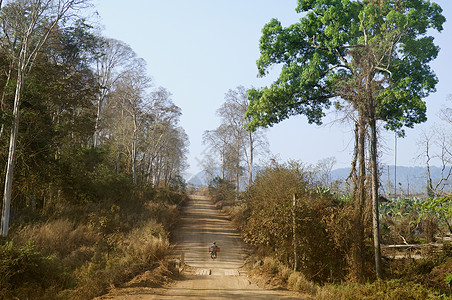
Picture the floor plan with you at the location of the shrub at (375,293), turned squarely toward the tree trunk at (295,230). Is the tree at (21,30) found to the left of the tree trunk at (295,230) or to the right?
left
